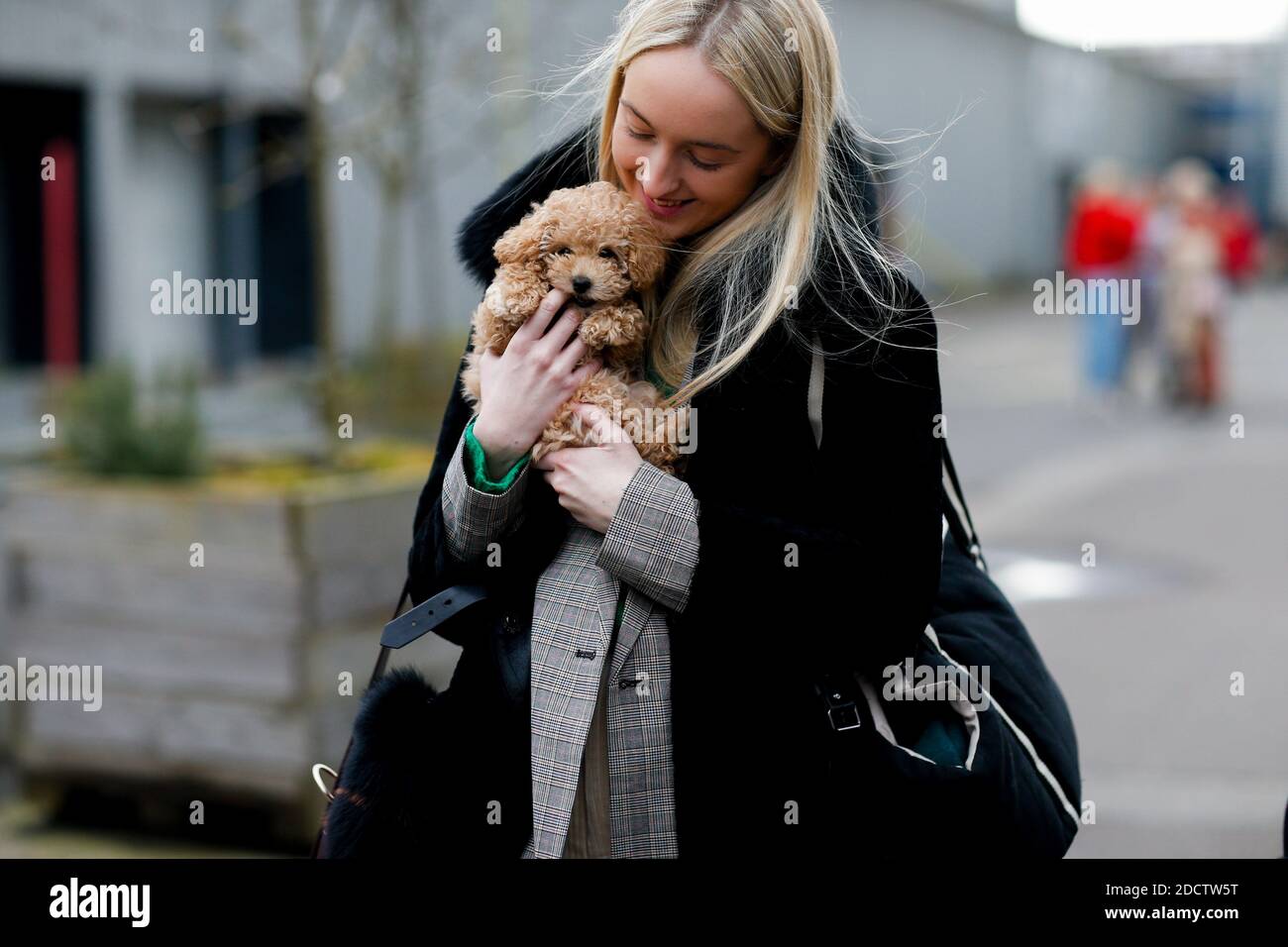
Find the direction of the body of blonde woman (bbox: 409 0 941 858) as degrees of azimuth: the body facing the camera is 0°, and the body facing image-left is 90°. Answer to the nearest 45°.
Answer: approximately 45°

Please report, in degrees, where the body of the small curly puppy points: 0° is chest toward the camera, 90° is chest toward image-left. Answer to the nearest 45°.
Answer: approximately 0°

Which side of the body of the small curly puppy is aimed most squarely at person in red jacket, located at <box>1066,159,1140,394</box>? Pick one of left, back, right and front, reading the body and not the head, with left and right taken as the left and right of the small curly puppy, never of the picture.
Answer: back

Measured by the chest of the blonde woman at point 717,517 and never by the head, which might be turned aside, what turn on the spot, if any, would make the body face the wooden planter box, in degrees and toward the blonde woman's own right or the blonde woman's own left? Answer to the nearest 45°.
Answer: approximately 90° to the blonde woman's own right
